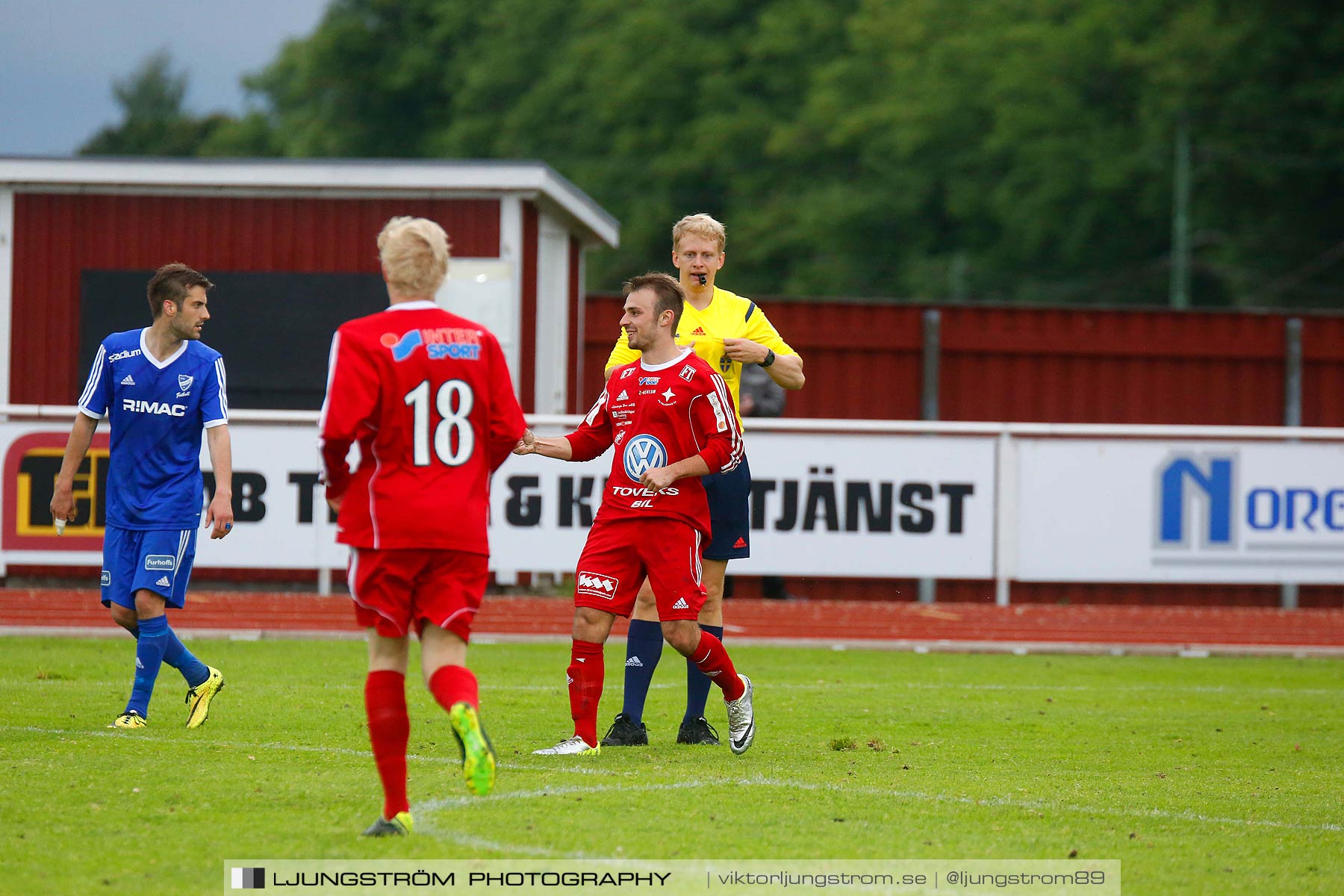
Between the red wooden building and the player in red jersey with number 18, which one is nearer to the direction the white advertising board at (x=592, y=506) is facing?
the player in red jersey with number 18

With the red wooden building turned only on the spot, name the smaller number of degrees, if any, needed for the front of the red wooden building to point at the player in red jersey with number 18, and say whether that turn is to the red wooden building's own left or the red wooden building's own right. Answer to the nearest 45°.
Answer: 0° — it already faces them

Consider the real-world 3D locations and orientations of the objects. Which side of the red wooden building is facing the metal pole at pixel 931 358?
left

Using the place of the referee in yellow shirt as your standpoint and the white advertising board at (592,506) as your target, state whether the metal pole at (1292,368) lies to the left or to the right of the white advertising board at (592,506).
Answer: right

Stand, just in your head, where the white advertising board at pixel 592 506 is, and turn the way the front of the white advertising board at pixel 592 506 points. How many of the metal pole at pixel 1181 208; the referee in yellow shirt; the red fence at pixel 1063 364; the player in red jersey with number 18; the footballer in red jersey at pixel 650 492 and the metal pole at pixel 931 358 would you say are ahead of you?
3

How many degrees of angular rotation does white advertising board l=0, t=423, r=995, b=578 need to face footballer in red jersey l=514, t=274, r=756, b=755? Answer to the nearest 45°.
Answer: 0° — it already faces them

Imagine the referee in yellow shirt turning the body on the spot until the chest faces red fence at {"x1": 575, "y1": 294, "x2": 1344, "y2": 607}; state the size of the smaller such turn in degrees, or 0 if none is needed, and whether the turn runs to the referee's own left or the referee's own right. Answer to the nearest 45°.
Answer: approximately 180°

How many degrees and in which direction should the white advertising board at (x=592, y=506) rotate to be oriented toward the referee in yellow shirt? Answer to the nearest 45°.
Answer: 0° — it already faces them

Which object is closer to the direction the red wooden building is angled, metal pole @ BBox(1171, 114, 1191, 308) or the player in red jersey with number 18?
the player in red jersey with number 18

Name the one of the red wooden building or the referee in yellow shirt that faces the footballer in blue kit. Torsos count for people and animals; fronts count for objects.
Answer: the red wooden building

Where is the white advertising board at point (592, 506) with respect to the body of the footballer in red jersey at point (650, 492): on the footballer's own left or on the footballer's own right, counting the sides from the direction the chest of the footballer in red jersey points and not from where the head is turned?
on the footballer's own right

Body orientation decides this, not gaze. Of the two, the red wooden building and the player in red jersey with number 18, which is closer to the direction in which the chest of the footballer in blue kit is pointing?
the player in red jersey with number 18
